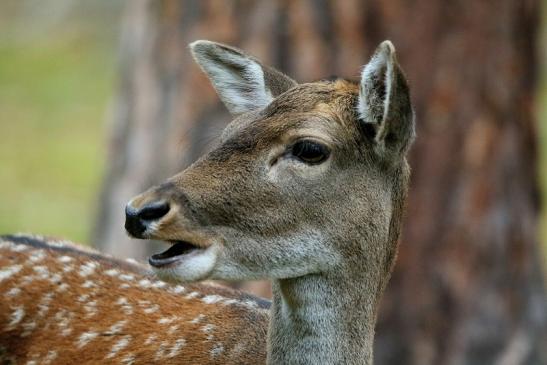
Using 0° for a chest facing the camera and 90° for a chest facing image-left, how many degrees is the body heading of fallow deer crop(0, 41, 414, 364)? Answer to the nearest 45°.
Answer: approximately 270°
